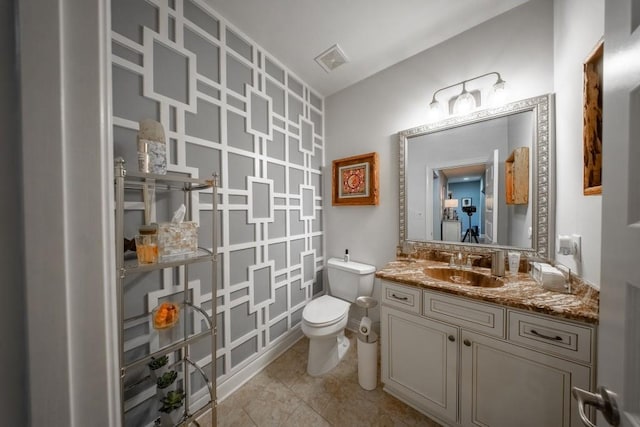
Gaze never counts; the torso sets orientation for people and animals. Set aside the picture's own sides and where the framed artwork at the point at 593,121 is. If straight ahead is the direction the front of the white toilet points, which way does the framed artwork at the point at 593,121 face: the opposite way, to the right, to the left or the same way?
to the right

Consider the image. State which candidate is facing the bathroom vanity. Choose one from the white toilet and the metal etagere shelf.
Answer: the metal etagere shelf

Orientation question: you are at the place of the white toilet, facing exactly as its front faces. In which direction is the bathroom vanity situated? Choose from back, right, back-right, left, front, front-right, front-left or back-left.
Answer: left

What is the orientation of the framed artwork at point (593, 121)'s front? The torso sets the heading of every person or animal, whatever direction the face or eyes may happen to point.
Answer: to the viewer's left

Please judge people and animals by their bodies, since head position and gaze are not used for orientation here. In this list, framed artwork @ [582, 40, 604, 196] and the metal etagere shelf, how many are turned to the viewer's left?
1

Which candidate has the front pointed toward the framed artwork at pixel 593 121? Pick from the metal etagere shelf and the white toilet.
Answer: the metal etagere shelf

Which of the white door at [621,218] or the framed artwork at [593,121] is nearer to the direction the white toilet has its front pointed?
the white door

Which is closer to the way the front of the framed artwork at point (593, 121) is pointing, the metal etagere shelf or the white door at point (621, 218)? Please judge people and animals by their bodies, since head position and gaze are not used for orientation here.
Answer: the metal etagere shelf

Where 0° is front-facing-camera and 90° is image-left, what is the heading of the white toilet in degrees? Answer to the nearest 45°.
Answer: approximately 45°
